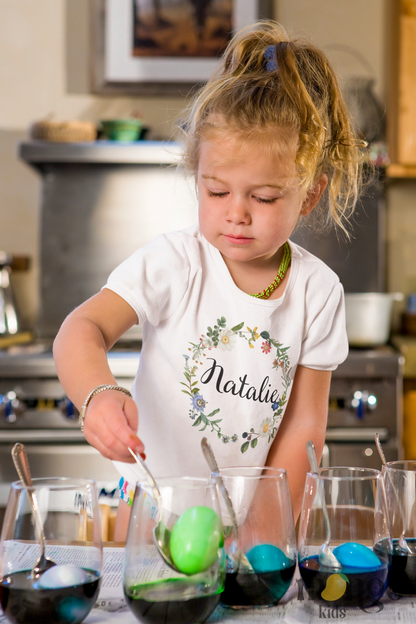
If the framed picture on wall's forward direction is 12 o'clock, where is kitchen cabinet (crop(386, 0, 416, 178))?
The kitchen cabinet is roughly at 10 o'clock from the framed picture on wall.

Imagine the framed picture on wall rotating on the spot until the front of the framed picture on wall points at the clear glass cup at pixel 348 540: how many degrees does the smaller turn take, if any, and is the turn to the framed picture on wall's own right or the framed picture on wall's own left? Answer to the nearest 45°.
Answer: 0° — it already faces it

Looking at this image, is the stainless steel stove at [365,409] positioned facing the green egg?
yes

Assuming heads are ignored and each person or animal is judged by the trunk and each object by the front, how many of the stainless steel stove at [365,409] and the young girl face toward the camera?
2

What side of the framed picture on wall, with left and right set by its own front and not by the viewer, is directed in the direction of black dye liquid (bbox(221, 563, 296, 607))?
front

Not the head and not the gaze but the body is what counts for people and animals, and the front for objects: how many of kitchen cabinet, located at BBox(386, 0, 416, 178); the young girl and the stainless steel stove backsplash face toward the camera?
3

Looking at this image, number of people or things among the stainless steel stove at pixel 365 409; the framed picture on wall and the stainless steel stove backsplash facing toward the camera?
3

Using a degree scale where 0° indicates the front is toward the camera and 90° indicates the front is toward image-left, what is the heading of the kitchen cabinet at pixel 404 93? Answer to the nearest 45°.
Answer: approximately 0°

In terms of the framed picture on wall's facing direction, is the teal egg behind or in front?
in front

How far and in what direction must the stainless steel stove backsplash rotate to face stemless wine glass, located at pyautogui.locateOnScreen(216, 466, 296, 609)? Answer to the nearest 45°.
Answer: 0° — it already faces it

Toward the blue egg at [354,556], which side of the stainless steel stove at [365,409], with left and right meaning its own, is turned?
front
